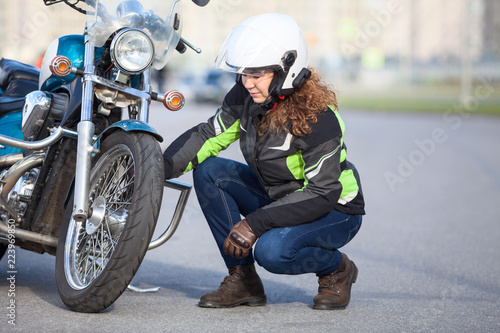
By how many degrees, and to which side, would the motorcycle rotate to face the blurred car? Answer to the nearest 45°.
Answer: approximately 135° to its left

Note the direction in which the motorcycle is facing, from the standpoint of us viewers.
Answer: facing the viewer and to the right of the viewer
